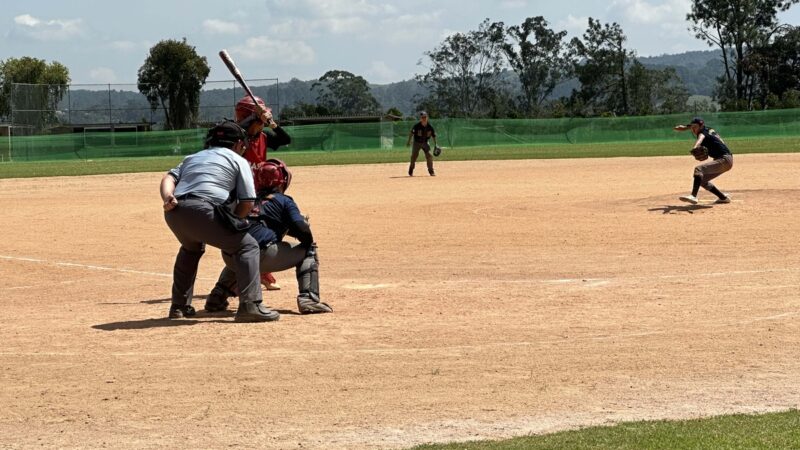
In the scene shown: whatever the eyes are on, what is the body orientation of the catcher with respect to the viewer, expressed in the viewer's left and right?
facing away from the viewer and to the right of the viewer

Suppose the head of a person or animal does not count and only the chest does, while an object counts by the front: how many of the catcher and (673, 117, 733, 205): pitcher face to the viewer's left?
1

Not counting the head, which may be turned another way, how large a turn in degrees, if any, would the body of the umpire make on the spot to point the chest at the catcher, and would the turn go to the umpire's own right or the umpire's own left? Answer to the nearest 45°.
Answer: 0° — they already face them

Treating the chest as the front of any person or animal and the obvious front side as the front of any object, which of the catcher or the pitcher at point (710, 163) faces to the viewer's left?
the pitcher

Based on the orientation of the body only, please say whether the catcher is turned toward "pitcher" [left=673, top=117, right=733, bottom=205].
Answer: yes

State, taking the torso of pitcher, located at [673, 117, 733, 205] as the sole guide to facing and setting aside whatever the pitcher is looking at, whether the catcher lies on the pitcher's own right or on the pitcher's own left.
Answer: on the pitcher's own left

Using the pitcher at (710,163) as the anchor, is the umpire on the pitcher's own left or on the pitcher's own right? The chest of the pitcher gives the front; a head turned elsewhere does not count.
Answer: on the pitcher's own left

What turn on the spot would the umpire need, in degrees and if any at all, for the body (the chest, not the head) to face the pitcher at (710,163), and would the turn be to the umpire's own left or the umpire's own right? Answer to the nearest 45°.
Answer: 0° — they already face them

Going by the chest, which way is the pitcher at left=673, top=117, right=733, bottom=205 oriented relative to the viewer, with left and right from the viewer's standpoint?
facing to the left of the viewer

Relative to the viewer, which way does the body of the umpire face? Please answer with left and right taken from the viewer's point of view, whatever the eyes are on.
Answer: facing away from the viewer and to the right of the viewer
